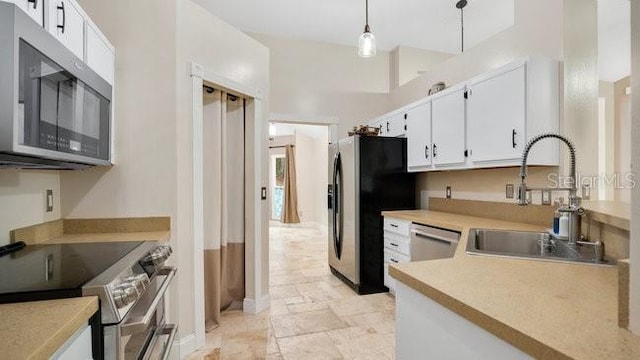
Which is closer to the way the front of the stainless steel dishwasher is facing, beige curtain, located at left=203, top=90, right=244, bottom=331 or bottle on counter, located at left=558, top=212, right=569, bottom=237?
the beige curtain

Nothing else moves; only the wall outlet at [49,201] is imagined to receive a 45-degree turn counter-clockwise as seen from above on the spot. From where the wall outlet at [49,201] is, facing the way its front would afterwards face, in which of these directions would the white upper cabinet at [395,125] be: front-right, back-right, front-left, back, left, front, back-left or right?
front

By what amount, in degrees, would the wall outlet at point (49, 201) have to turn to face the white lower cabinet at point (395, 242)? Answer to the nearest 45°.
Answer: approximately 45° to its left

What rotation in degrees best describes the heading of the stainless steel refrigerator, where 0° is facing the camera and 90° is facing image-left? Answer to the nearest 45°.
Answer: approximately 45°

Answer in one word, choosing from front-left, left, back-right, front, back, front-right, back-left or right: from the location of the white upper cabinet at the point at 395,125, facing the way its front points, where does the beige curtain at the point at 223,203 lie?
front

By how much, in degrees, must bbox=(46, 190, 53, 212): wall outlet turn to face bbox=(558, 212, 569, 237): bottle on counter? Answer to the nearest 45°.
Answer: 0° — it already faces it

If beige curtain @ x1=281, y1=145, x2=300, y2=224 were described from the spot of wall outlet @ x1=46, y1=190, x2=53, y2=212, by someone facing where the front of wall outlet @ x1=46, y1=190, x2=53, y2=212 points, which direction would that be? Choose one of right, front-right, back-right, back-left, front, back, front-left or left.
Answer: left

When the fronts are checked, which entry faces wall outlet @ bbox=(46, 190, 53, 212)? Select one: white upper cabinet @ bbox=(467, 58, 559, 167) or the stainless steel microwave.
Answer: the white upper cabinet

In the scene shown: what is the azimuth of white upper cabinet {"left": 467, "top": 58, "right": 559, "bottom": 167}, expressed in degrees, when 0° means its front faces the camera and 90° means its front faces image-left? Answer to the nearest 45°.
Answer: approximately 45°

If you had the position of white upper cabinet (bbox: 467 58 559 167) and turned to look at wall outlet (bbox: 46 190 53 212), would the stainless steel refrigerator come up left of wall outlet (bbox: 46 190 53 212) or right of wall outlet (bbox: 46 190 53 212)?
right

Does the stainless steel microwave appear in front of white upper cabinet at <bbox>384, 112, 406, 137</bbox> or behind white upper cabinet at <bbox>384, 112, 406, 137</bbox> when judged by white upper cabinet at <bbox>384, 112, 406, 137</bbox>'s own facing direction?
in front

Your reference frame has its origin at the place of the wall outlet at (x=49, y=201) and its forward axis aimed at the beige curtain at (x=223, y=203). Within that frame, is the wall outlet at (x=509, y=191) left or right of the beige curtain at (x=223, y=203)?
right

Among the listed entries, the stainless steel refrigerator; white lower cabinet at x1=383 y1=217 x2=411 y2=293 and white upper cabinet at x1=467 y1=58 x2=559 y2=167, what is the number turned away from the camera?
0

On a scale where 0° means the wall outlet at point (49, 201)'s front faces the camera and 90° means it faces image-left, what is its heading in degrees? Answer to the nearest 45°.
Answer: approximately 315°

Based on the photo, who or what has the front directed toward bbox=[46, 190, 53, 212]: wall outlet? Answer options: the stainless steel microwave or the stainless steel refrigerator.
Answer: the stainless steel refrigerator

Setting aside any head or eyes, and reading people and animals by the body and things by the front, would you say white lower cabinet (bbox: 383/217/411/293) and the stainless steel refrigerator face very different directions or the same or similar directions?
same or similar directions

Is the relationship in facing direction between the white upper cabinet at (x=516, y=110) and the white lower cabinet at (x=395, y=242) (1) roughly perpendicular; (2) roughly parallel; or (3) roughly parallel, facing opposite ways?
roughly parallel

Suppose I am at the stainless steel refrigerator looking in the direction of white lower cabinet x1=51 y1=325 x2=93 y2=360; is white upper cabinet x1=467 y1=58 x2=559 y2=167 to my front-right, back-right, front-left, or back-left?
front-left
